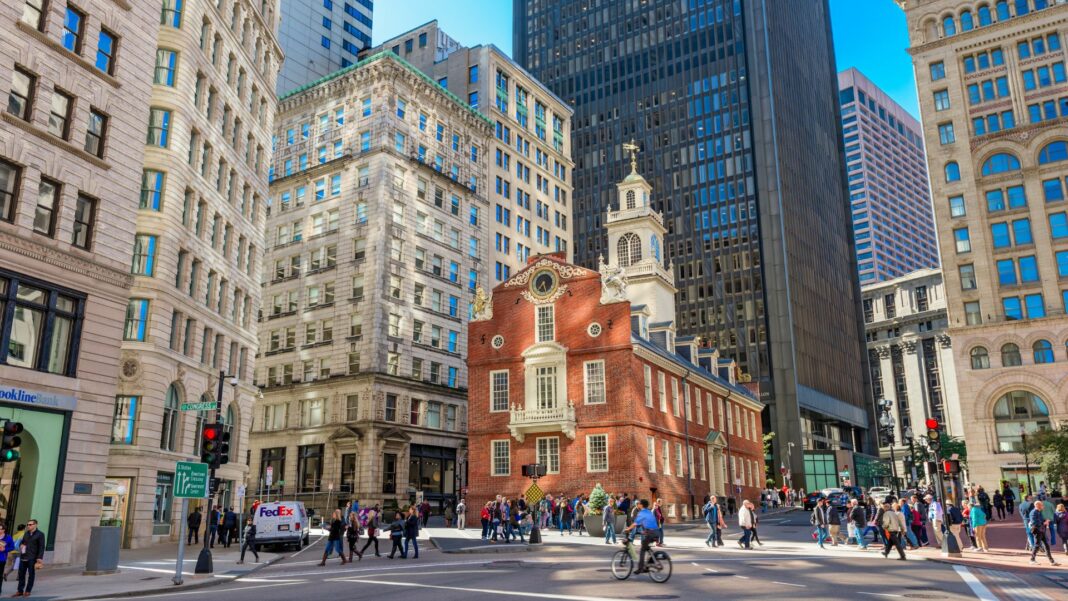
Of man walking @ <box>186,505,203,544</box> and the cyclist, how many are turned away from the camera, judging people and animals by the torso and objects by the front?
1

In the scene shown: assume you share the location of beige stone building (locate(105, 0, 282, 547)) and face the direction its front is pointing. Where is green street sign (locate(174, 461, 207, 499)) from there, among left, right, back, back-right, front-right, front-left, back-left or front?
front-right

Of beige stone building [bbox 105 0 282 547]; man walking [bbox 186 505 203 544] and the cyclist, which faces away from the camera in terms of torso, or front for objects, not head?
the man walking

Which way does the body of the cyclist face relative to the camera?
to the viewer's left

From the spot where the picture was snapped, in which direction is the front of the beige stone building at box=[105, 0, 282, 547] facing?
facing the viewer and to the right of the viewer

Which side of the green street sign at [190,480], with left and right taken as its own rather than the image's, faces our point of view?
front

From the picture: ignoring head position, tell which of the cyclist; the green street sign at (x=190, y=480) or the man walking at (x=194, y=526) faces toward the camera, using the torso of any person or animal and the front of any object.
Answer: the green street sign

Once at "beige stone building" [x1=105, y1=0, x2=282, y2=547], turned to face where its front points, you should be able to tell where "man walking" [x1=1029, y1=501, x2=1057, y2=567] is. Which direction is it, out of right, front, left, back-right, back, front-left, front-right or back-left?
front

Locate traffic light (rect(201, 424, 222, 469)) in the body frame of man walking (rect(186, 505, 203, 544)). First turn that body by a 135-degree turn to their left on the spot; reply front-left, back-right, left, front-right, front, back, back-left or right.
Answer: front-left

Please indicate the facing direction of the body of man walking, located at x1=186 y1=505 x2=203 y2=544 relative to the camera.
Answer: away from the camera

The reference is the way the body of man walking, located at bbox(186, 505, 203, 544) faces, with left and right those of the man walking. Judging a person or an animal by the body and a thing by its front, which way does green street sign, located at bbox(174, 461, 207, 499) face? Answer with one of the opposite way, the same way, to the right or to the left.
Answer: the opposite way

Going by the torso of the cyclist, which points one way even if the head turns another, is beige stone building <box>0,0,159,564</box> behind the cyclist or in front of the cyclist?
in front

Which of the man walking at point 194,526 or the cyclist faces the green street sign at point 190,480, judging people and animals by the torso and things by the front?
the cyclist
